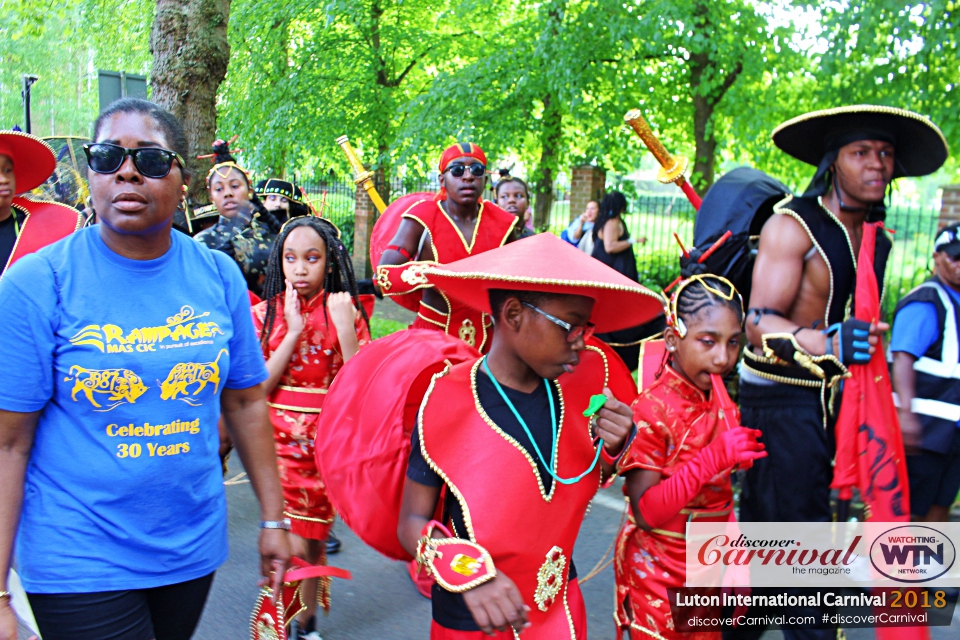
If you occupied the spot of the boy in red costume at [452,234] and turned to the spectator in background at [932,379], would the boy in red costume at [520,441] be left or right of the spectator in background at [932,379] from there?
right

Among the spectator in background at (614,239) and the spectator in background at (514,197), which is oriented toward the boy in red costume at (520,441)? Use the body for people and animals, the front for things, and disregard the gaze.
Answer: the spectator in background at (514,197)

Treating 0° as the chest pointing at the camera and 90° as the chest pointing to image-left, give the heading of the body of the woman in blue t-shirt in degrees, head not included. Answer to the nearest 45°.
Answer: approximately 0°

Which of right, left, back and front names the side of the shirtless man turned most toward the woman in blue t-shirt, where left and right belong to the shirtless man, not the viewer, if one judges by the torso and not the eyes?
right

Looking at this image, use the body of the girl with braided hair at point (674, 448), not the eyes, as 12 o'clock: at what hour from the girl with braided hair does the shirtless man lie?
The shirtless man is roughly at 9 o'clock from the girl with braided hair.

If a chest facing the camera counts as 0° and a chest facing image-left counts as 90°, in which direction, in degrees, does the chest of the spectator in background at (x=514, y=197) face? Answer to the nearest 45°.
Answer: approximately 0°

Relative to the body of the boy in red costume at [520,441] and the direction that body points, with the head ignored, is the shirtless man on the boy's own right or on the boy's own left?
on the boy's own left

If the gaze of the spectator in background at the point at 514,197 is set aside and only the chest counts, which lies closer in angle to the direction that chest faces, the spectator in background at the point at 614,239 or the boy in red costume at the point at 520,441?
the boy in red costume
